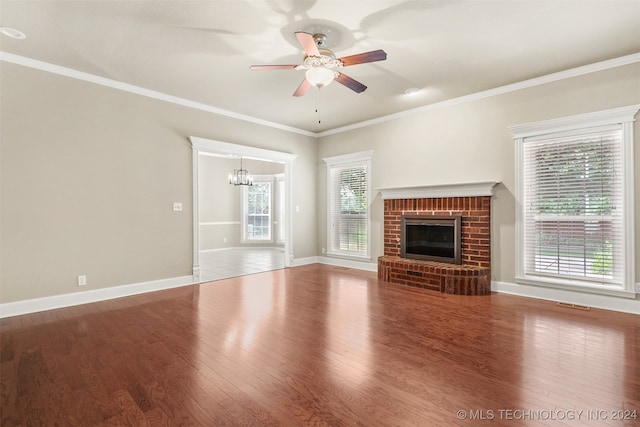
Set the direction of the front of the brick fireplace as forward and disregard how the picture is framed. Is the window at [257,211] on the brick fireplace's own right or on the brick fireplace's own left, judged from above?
on the brick fireplace's own right

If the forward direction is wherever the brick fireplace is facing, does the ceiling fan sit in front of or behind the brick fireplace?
in front

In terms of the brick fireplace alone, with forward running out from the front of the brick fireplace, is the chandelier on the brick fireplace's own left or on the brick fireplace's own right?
on the brick fireplace's own right

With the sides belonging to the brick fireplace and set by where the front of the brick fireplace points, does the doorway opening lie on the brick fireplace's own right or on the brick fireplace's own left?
on the brick fireplace's own right

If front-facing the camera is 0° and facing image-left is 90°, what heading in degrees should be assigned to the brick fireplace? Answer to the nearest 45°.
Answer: approximately 45°

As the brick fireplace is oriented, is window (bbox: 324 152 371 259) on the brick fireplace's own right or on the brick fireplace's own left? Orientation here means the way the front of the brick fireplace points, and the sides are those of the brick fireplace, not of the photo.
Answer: on the brick fireplace's own right

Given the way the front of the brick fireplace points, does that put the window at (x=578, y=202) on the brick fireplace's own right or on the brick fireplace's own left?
on the brick fireplace's own left
